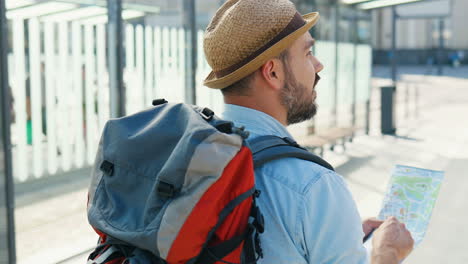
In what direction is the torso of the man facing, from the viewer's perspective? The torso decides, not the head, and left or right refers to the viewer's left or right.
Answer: facing away from the viewer and to the right of the viewer

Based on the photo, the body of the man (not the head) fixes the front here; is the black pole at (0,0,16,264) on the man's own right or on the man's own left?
on the man's own left

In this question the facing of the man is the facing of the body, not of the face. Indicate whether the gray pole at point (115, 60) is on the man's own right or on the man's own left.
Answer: on the man's own left

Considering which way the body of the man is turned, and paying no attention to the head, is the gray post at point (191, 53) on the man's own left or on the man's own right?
on the man's own left

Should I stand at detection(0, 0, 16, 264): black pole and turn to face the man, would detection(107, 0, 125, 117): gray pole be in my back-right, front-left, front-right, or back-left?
back-left

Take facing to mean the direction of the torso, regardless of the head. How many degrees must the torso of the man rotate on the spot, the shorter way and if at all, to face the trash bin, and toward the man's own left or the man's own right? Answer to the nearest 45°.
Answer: approximately 45° to the man's own left
